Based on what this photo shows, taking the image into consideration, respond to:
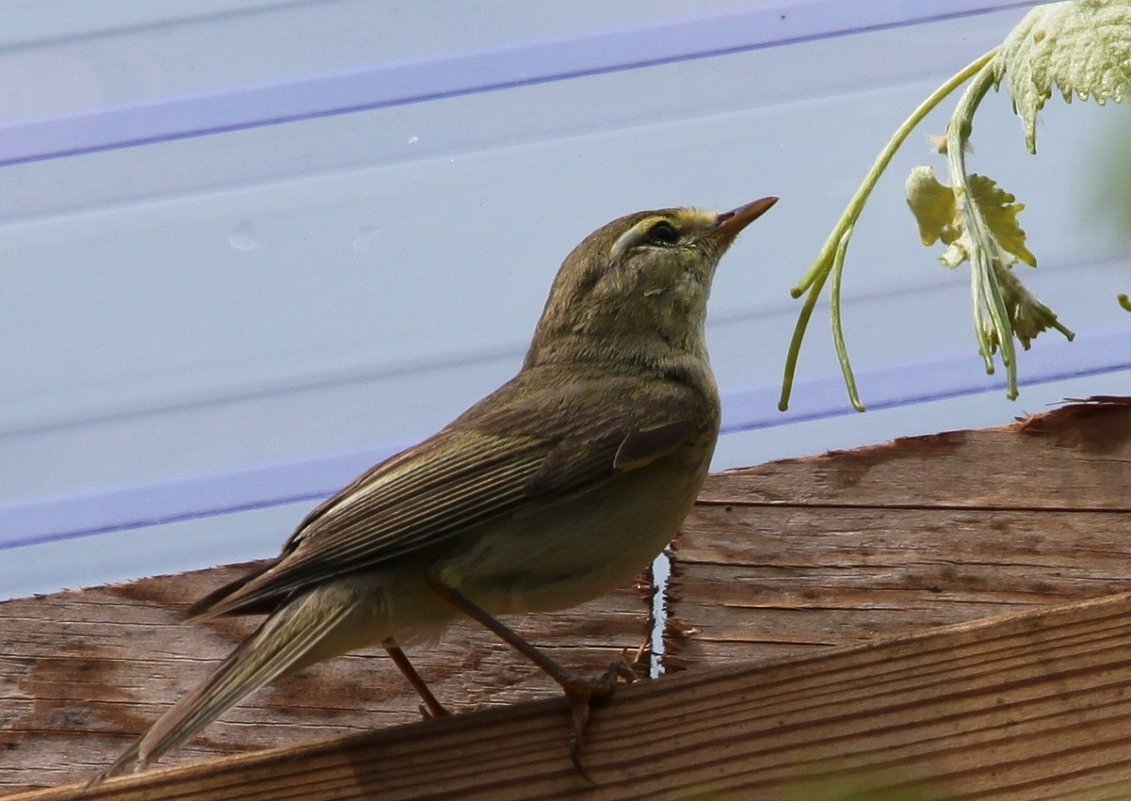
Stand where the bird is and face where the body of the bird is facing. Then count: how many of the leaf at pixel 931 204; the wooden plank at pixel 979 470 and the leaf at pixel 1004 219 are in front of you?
3

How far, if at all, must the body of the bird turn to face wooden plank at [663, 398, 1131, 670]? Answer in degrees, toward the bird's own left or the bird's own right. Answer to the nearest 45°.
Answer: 0° — it already faces it

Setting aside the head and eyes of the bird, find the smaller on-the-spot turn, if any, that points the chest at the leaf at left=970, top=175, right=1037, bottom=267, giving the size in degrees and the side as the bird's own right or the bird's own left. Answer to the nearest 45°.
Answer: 0° — it already faces it

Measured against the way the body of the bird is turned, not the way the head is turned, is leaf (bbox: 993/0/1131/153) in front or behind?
in front

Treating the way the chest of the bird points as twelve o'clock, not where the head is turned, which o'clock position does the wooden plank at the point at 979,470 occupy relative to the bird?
The wooden plank is roughly at 12 o'clock from the bird.

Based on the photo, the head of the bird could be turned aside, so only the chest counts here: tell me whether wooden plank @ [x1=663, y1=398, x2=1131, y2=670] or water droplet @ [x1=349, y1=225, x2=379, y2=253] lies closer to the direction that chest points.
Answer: the wooden plank

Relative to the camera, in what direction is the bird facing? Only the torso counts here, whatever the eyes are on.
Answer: to the viewer's right

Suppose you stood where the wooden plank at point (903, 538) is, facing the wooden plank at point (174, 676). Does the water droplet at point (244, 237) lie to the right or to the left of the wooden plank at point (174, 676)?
right

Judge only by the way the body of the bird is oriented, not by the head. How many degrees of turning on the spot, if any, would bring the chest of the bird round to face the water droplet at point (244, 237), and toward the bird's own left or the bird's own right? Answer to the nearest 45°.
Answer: approximately 135° to the bird's own left

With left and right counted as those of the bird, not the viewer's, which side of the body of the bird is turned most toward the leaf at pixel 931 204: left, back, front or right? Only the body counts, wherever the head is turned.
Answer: front
